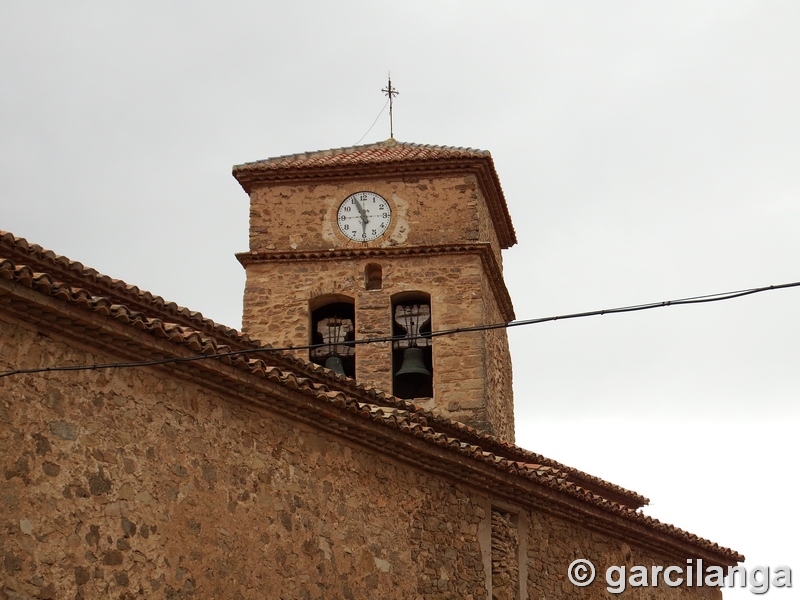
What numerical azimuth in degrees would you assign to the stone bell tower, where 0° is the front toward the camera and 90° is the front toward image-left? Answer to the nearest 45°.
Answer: approximately 0°
